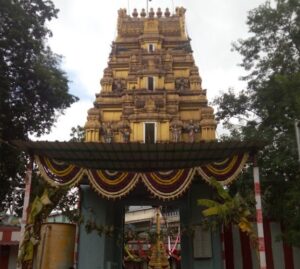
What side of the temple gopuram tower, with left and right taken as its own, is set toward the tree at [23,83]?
right

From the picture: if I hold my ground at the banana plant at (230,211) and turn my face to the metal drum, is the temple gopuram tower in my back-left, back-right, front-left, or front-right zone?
front-right

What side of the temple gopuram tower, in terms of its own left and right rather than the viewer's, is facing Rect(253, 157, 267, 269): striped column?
front

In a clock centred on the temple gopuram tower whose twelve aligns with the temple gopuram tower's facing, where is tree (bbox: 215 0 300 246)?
The tree is roughly at 10 o'clock from the temple gopuram tower.

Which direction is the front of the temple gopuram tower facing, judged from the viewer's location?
facing the viewer

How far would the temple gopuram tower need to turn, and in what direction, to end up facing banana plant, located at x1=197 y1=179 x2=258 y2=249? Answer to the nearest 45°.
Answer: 0° — it already faces it

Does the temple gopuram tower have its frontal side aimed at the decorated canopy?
yes

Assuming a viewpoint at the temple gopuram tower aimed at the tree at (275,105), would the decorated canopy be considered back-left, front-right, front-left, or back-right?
front-right
